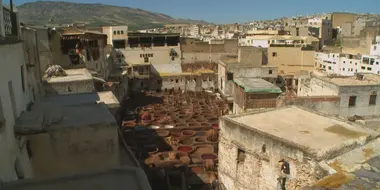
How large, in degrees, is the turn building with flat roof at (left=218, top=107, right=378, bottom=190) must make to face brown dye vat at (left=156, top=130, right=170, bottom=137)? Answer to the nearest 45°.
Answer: approximately 90° to its right

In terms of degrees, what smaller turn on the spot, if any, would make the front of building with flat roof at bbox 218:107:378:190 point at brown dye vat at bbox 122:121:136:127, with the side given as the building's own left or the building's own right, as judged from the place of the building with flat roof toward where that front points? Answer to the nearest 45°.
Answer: approximately 90° to the building's own right

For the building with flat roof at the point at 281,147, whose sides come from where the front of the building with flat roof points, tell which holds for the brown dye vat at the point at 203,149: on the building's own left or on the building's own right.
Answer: on the building's own right

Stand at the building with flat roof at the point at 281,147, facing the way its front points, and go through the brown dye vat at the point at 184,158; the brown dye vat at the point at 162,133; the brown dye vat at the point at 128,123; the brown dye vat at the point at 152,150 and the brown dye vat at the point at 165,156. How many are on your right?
5

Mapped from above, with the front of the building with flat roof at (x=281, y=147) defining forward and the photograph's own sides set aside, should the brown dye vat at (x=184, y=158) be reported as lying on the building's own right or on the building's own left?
on the building's own right

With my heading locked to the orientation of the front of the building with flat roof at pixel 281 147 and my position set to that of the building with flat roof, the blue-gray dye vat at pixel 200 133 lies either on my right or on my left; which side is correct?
on my right

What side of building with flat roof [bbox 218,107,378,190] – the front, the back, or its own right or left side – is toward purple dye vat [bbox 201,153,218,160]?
right

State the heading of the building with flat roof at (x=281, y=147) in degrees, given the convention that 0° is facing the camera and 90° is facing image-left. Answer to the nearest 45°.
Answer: approximately 45°

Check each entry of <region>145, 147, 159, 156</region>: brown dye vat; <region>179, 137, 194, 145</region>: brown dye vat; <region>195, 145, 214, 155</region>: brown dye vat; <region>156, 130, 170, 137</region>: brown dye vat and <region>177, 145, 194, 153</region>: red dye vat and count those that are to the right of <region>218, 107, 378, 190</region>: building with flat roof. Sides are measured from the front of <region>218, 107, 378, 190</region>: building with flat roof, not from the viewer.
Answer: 5

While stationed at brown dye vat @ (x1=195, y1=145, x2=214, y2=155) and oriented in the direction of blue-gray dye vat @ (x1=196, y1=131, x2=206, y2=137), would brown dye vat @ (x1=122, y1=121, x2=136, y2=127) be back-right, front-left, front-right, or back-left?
front-left

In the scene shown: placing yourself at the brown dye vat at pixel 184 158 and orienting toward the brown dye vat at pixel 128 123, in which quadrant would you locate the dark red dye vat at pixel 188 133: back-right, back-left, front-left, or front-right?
front-right

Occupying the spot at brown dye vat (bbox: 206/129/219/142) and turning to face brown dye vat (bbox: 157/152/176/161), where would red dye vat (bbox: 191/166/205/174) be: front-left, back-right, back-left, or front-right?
front-left
